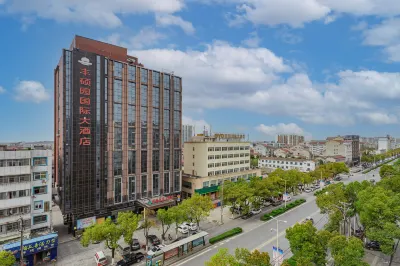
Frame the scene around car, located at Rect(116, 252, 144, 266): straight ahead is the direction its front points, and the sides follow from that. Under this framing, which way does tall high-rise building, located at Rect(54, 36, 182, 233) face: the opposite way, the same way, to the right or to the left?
to the left

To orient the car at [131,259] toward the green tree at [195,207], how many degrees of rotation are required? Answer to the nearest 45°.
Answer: approximately 180°

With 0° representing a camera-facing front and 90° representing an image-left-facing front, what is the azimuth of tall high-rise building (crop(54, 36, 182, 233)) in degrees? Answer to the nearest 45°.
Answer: approximately 315°

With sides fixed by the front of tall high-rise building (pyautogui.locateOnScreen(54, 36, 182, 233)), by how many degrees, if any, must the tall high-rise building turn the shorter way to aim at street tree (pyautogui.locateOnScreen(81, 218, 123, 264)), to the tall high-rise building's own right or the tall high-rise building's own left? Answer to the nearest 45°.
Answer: approximately 45° to the tall high-rise building's own right

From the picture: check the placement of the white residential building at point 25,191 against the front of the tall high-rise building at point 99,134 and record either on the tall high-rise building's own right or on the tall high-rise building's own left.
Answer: on the tall high-rise building's own right

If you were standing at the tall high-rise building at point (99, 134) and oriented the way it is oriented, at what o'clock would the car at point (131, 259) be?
The car is roughly at 1 o'clock from the tall high-rise building.

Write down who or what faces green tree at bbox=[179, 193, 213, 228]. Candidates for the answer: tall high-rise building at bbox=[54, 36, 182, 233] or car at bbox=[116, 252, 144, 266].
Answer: the tall high-rise building

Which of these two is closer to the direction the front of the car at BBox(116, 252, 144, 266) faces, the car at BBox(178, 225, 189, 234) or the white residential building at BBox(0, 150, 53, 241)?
the white residential building
